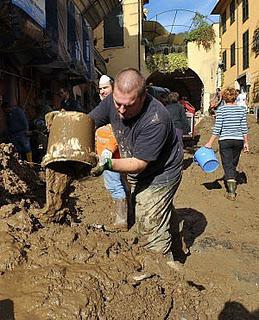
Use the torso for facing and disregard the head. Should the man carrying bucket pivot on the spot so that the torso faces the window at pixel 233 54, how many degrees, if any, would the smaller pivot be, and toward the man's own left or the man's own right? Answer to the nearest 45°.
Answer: approximately 135° to the man's own right

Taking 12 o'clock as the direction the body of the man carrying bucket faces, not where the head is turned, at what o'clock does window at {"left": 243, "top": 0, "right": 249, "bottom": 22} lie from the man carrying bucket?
The window is roughly at 5 o'clock from the man carrying bucket.

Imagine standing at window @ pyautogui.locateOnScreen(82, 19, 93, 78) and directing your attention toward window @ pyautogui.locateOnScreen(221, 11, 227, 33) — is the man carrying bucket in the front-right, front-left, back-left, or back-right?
back-right

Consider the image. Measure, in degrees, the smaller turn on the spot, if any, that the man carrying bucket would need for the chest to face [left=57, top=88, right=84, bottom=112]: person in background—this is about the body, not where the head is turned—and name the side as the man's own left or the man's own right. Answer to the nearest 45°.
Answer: approximately 135° to the man's own right

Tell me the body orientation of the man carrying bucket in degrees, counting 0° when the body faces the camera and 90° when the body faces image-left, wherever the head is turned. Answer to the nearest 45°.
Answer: approximately 45°

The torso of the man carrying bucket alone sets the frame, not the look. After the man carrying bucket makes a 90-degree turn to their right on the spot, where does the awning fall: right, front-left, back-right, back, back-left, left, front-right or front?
front-right

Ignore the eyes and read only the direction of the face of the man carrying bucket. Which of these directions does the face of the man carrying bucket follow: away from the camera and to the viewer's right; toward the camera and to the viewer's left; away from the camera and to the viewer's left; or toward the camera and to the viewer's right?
toward the camera and to the viewer's left

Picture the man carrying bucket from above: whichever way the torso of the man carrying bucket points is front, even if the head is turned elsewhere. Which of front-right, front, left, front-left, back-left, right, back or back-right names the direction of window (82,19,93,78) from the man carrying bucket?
back-right
